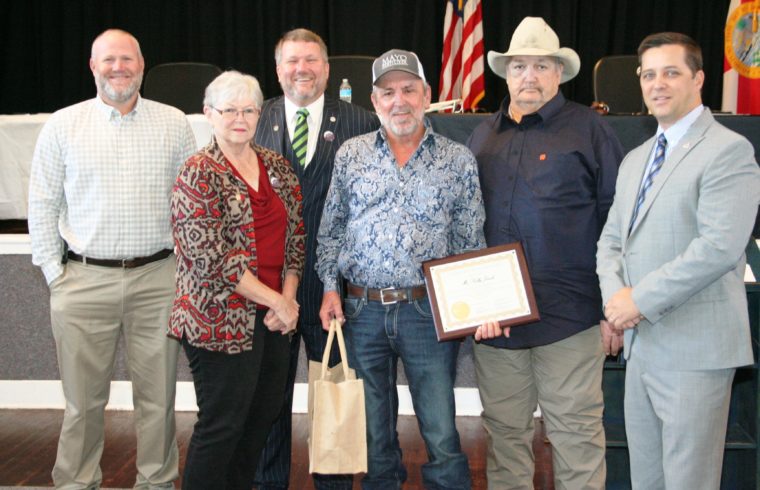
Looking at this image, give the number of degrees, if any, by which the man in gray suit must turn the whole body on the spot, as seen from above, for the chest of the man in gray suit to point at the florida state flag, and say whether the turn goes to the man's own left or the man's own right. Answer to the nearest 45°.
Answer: approximately 135° to the man's own right

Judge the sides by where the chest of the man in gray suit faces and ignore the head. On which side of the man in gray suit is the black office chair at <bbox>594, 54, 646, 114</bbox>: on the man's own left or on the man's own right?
on the man's own right

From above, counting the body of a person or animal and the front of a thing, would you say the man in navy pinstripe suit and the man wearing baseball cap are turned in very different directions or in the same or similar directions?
same or similar directions

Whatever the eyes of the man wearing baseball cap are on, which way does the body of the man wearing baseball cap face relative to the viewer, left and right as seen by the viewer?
facing the viewer

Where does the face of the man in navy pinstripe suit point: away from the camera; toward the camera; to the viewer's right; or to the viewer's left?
toward the camera

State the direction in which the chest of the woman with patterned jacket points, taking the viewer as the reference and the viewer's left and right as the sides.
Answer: facing the viewer and to the right of the viewer

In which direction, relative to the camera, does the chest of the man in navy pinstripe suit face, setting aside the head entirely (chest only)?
toward the camera

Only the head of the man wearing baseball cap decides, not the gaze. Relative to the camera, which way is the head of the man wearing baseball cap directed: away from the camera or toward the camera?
toward the camera

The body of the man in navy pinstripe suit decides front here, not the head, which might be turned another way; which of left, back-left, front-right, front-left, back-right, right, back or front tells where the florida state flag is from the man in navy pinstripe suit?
back-left

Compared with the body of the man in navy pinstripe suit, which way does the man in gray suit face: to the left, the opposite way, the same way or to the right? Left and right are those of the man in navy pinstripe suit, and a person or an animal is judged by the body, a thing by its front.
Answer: to the right

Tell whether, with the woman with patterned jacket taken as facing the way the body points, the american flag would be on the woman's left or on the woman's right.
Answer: on the woman's left

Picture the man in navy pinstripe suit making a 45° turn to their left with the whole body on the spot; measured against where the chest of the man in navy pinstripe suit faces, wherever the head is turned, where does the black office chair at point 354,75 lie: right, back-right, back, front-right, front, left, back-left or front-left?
back-left
